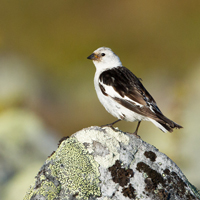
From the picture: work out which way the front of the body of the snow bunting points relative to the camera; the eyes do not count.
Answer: to the viewer's left
